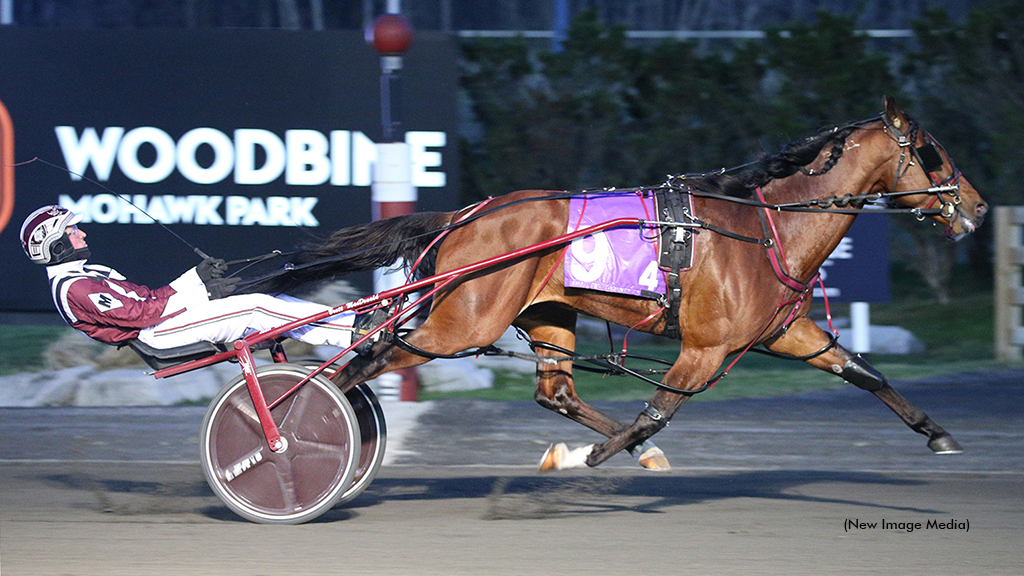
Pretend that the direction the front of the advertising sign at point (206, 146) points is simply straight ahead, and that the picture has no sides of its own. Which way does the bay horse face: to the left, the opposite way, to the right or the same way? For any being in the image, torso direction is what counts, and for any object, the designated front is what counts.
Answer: to the left

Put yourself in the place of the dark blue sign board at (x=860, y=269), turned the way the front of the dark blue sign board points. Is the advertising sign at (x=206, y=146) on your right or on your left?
on your right

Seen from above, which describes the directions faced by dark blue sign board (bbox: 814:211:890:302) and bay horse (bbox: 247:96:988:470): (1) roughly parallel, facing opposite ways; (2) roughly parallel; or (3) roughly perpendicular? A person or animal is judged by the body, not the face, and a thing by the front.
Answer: roughly perpendicular

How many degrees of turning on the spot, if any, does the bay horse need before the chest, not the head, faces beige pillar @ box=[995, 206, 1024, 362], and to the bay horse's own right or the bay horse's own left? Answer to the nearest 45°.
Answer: approximately 45° to the bay horse's own left

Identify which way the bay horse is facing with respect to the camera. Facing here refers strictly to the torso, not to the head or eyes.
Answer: to the viewer's right

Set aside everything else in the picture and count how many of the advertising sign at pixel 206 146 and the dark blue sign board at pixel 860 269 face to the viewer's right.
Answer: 0

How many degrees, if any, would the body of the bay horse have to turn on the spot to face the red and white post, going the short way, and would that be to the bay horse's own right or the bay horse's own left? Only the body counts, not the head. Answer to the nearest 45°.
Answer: approximately 135° to the bay horse's own left

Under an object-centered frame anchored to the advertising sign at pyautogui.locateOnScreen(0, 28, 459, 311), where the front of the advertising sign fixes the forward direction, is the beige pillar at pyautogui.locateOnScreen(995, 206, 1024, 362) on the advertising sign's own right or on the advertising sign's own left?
on the advertising sign's own left

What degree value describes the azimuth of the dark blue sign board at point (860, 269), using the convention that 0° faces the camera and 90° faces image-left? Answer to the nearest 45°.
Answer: approximately 0°

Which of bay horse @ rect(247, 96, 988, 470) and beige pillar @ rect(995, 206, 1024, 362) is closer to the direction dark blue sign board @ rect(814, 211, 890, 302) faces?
the bay horse

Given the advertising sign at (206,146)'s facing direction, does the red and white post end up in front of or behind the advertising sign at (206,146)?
in front

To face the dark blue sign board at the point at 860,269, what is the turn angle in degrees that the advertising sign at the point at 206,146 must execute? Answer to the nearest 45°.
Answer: approximately 90° to its left
